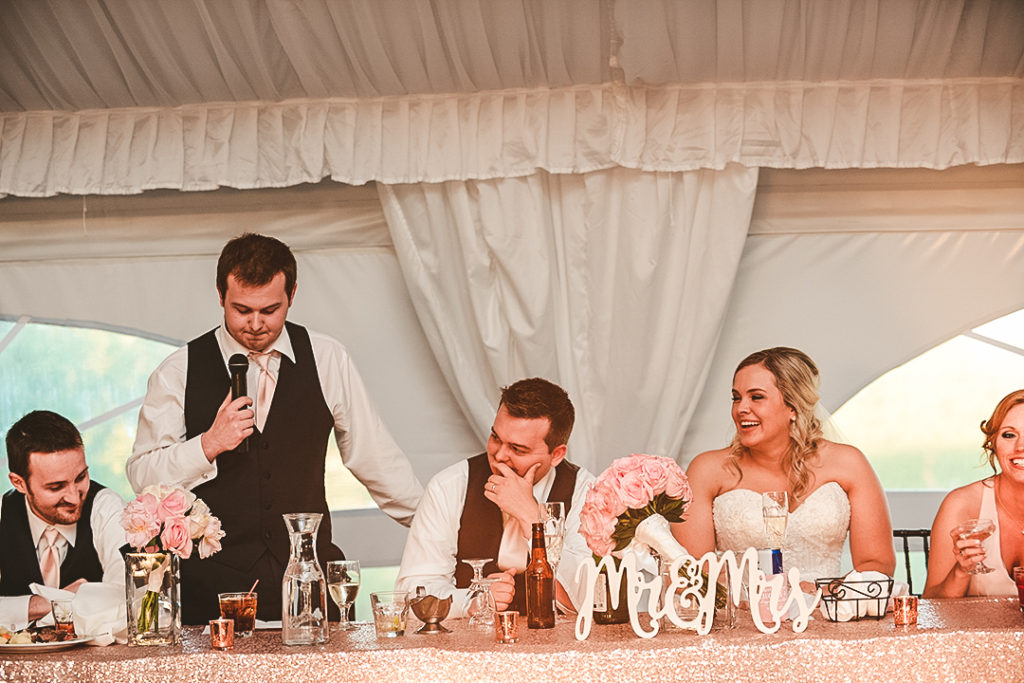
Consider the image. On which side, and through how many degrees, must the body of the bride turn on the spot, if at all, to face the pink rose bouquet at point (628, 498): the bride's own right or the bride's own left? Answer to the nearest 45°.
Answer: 0° — they already face it

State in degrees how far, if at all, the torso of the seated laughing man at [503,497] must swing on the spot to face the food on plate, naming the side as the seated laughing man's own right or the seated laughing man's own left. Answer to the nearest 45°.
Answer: approximately 45° to the seated laughing man's own right

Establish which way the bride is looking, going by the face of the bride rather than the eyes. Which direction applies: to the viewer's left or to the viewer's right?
to the viewer's left

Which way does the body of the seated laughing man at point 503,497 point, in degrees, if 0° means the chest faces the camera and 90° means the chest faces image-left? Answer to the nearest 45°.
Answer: approximately 0°

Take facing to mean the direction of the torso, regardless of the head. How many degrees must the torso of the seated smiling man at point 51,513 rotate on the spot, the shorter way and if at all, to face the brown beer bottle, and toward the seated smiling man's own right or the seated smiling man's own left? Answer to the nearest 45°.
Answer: approximately 45° to the seated smiling man's own left

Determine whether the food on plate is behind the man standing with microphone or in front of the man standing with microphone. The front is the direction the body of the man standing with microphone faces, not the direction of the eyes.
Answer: in front

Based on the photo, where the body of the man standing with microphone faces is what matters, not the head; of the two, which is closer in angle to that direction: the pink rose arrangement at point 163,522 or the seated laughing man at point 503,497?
the pink rose arrangement

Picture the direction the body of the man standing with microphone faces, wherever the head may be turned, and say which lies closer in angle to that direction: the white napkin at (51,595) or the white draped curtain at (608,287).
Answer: the white napkin
